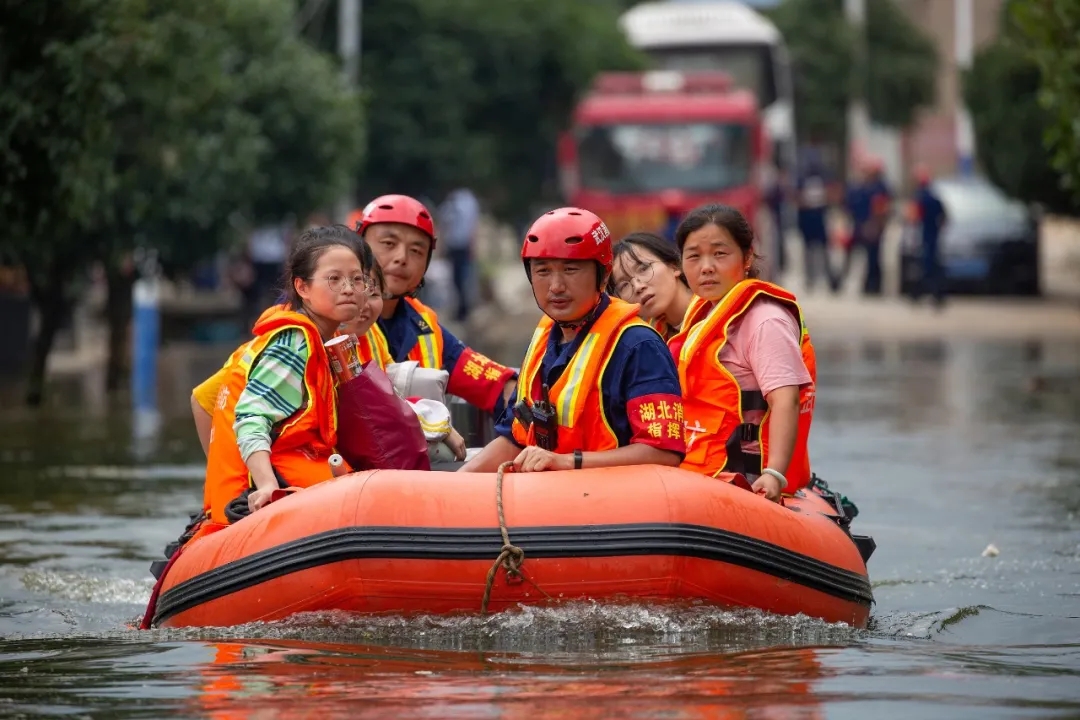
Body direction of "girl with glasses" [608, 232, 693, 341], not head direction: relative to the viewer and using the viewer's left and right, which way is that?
facing the viewer and to the left of the viewer

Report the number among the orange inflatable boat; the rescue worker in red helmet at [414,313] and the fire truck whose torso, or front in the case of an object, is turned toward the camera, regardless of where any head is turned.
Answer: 3

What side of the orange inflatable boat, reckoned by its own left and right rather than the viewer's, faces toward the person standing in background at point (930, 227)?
back

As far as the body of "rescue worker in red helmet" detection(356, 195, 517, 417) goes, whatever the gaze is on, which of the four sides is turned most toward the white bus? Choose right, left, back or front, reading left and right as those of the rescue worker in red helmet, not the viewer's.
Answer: back

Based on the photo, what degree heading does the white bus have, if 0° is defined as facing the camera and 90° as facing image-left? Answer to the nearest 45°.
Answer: approximately 0°

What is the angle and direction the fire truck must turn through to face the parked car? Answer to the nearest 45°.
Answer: approximately 90° to its left

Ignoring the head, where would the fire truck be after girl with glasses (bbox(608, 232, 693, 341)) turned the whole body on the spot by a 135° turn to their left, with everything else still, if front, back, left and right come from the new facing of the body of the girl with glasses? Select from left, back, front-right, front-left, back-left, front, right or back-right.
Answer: left

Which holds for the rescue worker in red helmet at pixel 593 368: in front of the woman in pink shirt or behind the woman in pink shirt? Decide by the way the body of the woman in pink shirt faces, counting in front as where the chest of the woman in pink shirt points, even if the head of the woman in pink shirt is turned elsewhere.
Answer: in front

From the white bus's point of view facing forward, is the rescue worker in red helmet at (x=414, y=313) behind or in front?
in front

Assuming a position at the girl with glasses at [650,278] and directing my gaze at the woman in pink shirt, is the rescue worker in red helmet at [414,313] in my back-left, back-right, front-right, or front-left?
back-right
